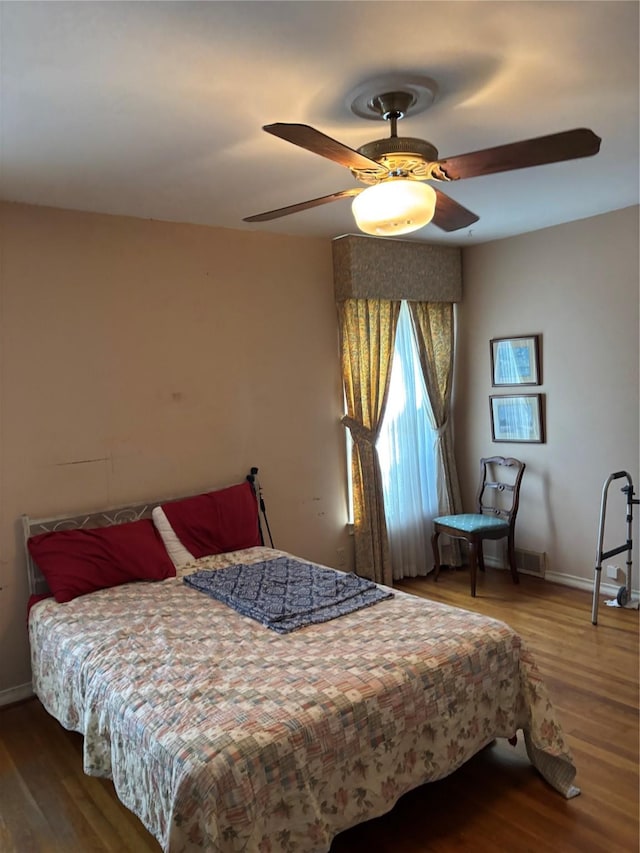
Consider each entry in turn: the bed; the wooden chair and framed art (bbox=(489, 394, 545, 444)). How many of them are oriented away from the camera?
0

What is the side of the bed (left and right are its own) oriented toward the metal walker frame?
left

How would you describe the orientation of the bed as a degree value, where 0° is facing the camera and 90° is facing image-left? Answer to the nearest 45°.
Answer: approximately 315°

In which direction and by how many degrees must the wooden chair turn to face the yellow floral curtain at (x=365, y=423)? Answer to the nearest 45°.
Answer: approximately 45° to its right

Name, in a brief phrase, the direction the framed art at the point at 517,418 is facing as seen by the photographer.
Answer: facing the viewer and to the left of the viewer

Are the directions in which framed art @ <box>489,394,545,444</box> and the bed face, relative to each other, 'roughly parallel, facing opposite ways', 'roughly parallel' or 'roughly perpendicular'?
roughly perpendicular

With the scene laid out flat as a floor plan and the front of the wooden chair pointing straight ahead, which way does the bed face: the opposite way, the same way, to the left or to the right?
to the left

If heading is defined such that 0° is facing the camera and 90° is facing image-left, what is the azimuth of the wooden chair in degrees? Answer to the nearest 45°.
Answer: approximately 45°
